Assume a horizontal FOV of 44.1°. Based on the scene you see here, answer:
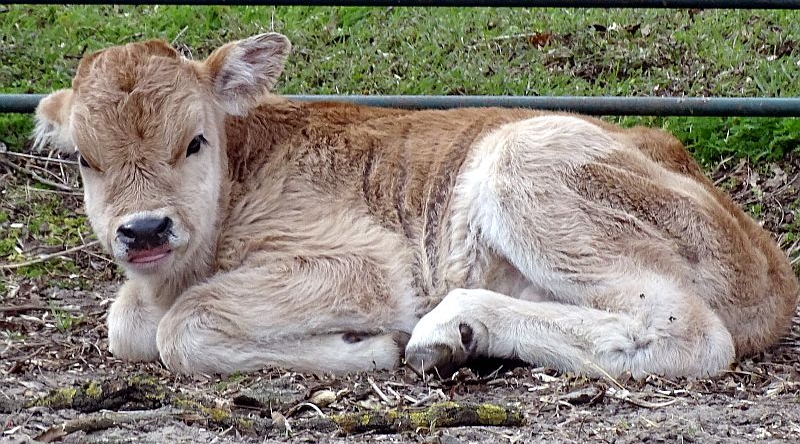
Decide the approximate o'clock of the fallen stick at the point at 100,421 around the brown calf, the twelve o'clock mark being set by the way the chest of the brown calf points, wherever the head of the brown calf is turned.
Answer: The fallen stick is roughly at 10 o'clock from the brown calf.

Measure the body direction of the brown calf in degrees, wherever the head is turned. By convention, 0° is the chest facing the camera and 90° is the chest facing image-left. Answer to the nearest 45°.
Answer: approximately 90°

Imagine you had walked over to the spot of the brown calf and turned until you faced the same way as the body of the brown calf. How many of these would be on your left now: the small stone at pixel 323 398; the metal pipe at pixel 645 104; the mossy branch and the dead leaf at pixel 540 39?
2

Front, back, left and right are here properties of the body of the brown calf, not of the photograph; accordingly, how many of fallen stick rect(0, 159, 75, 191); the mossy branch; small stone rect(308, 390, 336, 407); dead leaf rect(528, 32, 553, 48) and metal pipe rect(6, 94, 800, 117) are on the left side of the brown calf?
2

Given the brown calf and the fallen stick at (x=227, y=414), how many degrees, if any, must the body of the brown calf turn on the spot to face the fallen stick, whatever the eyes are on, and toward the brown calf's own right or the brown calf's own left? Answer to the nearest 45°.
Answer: approximately 90° to the brown calf's own left

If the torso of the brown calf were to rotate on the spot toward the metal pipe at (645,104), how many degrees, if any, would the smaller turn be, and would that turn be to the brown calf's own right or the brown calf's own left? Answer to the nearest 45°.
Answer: approximately 135° to the brown calf's own right

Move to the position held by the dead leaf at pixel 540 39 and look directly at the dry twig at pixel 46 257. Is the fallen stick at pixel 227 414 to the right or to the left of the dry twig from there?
left

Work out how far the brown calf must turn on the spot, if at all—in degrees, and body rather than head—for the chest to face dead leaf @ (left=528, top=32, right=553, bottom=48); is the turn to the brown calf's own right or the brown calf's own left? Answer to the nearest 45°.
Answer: approximately 90° to the brown calf's own right

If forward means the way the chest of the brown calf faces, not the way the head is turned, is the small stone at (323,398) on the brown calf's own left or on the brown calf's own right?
on the brown calf's own left

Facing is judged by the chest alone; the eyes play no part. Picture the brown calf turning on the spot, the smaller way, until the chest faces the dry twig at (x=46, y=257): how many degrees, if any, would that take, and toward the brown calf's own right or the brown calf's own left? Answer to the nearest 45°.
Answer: approximately 45° to the brown calf's own right
